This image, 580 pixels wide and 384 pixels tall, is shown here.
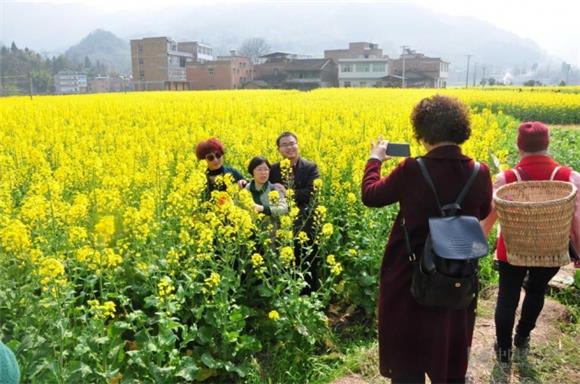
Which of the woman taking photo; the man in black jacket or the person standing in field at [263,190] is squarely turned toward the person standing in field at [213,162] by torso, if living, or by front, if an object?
the woman taking photo

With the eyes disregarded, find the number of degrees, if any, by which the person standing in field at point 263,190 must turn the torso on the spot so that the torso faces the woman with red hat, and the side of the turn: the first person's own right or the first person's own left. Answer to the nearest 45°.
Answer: approximately 45° to the first person's own left

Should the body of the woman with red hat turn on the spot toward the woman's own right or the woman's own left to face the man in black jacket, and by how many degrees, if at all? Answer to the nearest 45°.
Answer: approximately 90° to the woman's own left

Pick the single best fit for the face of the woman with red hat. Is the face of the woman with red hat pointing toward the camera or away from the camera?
away from the camera

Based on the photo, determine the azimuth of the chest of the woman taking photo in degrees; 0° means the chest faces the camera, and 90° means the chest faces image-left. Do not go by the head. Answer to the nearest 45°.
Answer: approximately 135°

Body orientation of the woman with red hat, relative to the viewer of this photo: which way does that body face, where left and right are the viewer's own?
facing away from the viewer

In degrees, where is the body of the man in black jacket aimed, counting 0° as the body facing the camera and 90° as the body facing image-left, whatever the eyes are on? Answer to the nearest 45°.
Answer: approximately 0°

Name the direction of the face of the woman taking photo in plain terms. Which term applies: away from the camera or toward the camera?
away from the camera

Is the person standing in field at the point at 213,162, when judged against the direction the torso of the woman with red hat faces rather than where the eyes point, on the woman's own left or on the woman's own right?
on the woman's own left

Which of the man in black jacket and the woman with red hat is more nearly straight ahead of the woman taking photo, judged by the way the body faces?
the man in black jacket

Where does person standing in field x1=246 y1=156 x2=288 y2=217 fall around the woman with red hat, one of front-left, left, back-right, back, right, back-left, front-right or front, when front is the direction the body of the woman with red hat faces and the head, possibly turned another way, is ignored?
left
